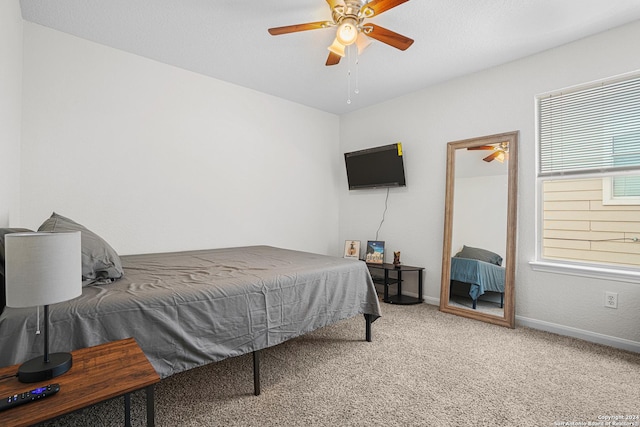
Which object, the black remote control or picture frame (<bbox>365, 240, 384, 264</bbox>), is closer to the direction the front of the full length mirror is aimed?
the black remote control

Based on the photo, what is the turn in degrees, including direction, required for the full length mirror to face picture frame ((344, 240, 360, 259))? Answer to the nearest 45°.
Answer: approximately 45° to its right

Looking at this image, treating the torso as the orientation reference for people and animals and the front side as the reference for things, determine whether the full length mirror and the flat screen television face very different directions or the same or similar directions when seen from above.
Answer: same or similar directions

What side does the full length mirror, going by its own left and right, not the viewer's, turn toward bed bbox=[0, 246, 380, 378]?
front

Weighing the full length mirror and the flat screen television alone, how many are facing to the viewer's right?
0

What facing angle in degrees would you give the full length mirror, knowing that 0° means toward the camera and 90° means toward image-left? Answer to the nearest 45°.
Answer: approximately 45°

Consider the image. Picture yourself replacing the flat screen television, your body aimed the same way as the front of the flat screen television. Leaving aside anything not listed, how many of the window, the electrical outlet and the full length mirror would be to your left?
3

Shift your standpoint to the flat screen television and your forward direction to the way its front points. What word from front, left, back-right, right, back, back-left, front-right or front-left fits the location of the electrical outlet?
left

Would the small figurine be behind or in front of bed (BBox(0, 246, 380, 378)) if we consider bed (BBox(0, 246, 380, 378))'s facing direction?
in front

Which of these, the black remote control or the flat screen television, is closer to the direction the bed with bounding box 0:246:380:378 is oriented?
the flat screen television

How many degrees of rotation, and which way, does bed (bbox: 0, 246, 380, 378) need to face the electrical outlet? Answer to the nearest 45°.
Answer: approximately 45° to its right

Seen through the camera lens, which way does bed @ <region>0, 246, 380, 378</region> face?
facing away from the viewer and to the right of the viewer

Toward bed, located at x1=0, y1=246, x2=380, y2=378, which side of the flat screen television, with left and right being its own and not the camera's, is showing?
front

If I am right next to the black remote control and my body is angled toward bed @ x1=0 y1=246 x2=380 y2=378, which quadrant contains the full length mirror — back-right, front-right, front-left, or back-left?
front-right

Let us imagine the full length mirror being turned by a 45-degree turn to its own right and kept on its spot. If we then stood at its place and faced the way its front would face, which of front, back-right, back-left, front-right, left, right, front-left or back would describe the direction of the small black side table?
front

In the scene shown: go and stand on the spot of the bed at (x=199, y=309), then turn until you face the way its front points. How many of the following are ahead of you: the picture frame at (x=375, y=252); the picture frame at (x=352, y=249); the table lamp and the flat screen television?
3

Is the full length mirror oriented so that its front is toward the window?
no

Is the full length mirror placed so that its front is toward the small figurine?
no
